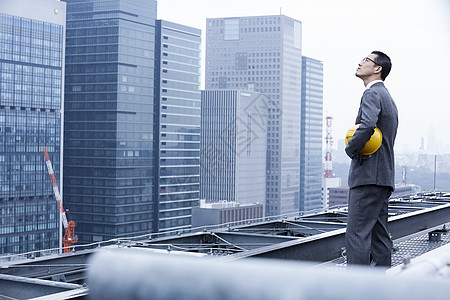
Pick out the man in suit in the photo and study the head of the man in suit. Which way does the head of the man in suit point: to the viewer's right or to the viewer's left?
to the viewer's left

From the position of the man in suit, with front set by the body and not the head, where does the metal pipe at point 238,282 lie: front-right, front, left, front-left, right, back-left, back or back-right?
left

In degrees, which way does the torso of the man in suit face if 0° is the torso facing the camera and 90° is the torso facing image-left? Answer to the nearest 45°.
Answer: approximately 90°
